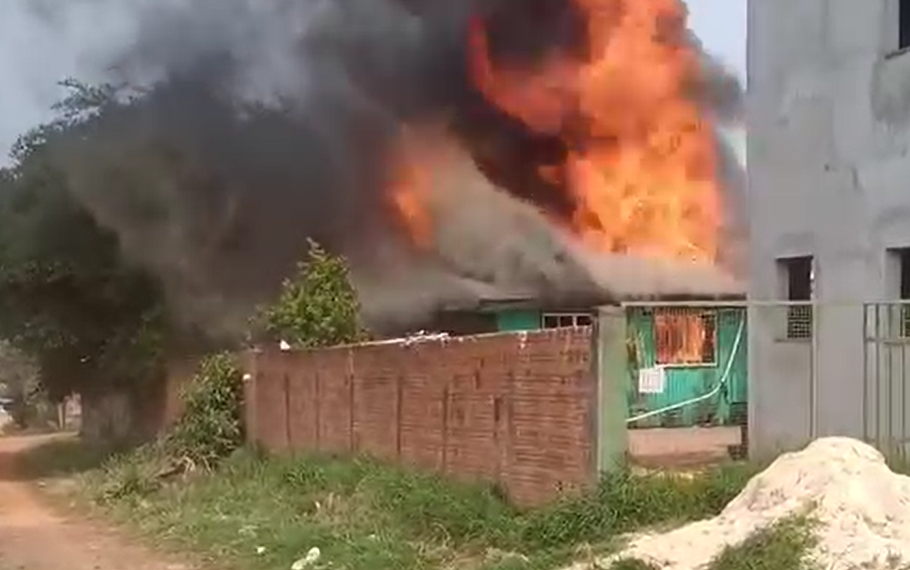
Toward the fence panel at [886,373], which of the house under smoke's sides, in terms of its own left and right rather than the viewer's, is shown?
left

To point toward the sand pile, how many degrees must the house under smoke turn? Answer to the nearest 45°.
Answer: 0° — it already faces it

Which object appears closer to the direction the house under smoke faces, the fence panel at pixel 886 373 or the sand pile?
the sand pile

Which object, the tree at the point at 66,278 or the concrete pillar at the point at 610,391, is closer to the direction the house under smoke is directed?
the concrete pillar

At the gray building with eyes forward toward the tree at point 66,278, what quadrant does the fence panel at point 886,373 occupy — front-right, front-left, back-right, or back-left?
back-left

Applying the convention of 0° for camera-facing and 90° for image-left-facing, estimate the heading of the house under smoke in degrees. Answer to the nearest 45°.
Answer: approximately 0°
